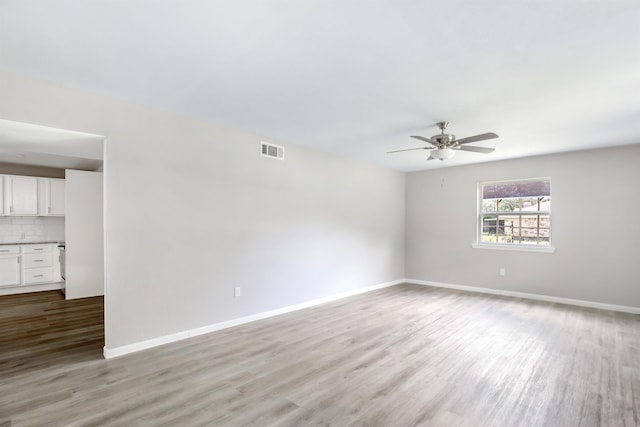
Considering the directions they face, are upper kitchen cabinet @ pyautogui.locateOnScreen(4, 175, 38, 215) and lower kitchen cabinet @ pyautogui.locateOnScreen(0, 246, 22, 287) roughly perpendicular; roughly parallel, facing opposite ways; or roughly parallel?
roughly parallel

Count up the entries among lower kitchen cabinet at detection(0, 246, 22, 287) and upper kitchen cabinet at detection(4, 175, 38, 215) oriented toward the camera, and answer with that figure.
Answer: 2

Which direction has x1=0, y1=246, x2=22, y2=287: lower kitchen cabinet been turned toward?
toward the camera

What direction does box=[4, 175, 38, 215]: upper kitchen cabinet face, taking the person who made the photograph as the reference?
facing the viewer
